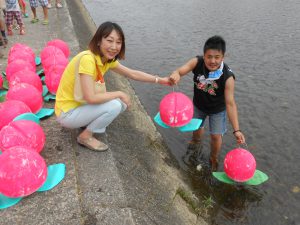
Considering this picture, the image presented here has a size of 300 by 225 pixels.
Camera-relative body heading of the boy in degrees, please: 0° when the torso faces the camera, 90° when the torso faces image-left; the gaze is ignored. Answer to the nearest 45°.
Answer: approximately 0°

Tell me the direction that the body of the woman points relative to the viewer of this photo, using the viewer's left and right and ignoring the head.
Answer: facing to the right of the viewer

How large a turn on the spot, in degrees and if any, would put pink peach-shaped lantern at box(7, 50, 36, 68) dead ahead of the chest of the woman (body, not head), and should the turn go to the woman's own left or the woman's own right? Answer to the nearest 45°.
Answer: approximately 135° to the woman's own left

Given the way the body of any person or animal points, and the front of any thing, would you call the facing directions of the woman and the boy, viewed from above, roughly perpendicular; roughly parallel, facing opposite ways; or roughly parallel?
roughly perpendicular

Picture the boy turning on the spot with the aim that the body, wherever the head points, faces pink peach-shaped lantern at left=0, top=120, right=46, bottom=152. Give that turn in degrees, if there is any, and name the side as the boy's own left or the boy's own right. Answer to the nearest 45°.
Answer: approximately 45° to the boy's own right

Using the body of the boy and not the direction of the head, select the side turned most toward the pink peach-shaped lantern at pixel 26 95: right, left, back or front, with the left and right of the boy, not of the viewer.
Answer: right

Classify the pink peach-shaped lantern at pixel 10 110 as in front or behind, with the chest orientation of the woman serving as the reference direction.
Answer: behind

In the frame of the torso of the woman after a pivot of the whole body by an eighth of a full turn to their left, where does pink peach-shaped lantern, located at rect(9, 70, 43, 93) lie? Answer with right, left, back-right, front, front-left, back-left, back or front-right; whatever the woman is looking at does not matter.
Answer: left

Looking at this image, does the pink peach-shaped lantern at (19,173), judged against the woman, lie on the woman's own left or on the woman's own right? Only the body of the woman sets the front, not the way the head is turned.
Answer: on the woman's own right
